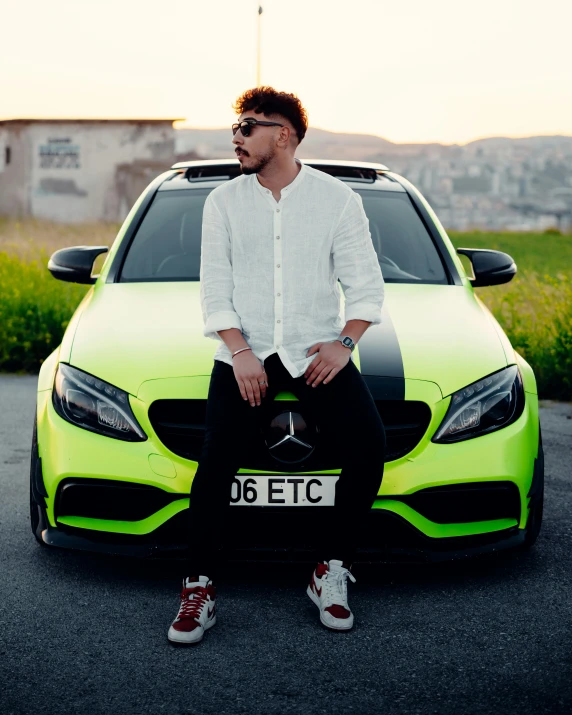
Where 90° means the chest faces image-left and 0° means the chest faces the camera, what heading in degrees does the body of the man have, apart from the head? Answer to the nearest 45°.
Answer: approximately 0°

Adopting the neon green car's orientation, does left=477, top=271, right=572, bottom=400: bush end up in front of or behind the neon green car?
behind

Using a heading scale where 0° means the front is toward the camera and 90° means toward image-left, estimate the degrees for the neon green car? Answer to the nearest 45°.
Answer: approximately 0°

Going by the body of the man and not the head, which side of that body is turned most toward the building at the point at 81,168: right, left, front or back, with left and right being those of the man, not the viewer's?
back

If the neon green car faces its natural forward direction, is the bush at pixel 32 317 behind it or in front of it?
behind

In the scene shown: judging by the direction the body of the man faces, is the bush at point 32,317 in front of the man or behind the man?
behind

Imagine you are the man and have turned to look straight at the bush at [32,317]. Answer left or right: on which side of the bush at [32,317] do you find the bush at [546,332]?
right
